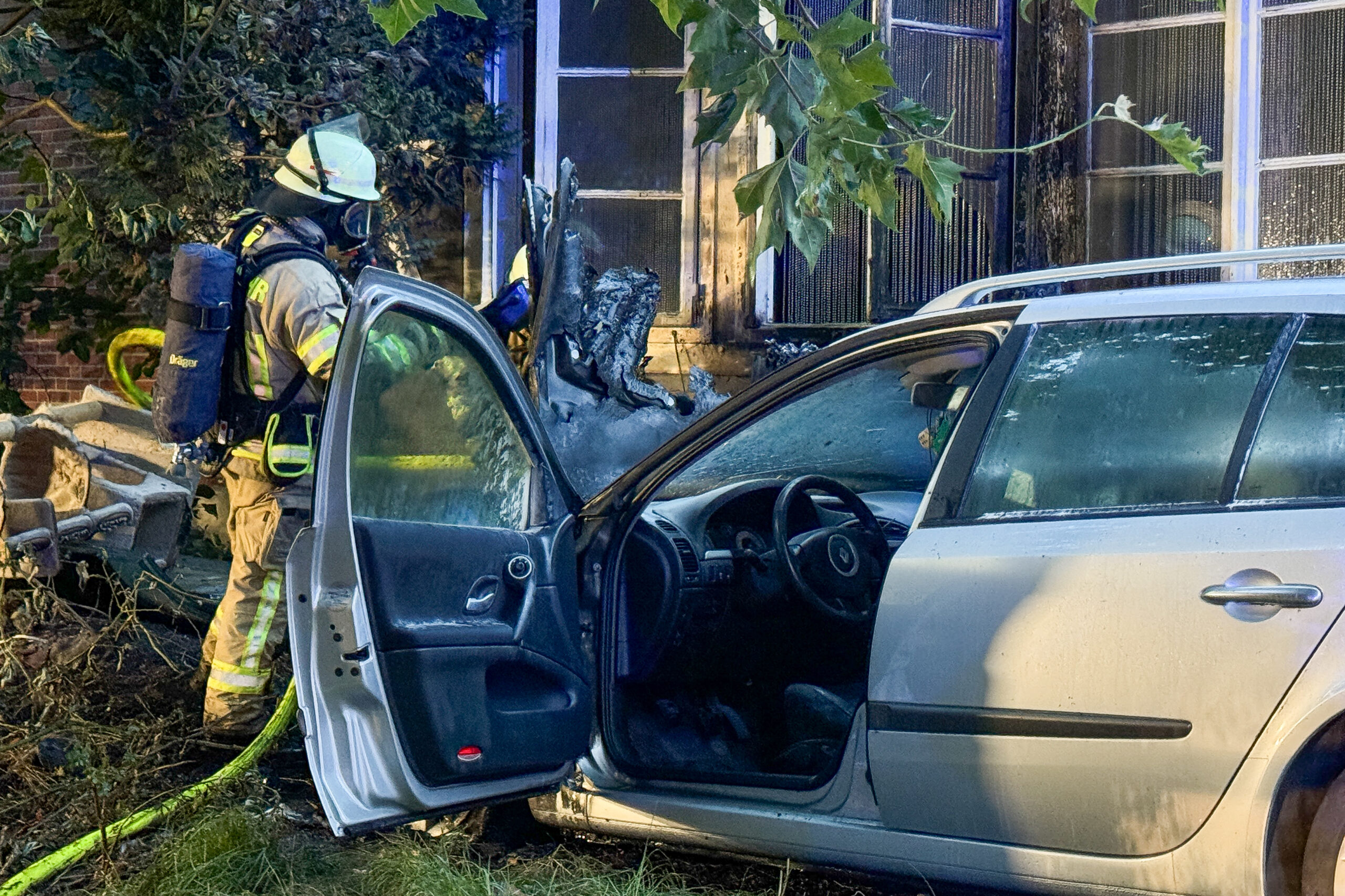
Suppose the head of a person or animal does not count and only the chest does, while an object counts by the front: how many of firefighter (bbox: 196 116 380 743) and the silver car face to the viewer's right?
1

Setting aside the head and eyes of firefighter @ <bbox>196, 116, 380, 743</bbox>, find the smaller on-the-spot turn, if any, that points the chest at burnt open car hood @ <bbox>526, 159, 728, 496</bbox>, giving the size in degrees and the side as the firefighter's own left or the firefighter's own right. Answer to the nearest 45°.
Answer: approximately 45° to the firefighter's own left

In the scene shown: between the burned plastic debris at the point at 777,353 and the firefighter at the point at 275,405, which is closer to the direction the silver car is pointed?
the firefighter

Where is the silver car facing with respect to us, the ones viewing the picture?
facing away from the viewer and to the left of the viewer

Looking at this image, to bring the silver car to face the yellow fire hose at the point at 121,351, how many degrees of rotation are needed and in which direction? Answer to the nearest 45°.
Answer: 0° — it already faces it

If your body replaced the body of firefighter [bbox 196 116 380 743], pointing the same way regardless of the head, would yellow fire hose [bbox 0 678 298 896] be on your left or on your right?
on your right

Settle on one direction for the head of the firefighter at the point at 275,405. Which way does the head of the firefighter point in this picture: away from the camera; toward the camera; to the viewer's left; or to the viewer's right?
to the viewer's right

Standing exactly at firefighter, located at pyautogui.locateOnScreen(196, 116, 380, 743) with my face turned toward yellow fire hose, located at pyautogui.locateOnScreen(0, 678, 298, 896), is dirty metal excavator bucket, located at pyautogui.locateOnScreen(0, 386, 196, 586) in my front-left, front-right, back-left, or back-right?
back-right

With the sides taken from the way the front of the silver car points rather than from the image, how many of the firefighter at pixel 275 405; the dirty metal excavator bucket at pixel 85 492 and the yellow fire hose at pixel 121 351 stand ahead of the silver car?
3

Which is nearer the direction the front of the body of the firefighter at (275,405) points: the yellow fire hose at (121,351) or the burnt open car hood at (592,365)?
the burnt open car hood

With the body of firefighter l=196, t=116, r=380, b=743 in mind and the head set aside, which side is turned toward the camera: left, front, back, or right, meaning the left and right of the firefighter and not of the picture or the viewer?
right
